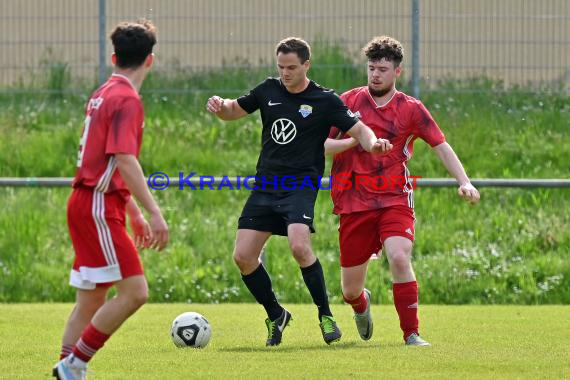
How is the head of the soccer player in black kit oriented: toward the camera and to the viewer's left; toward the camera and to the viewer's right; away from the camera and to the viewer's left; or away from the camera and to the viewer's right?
toward the camera and to the viewer's left

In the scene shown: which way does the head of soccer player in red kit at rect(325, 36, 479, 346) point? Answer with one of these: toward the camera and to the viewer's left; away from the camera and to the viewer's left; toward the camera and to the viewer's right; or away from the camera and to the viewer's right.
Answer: toward the camera and to the viewer's left

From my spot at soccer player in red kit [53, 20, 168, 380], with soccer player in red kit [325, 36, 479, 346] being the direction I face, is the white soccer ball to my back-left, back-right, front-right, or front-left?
front-left

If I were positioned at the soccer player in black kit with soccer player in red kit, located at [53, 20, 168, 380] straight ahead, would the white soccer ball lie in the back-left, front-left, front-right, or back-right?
front-right

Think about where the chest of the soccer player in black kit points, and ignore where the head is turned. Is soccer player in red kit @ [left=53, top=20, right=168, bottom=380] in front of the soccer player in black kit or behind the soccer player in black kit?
in front

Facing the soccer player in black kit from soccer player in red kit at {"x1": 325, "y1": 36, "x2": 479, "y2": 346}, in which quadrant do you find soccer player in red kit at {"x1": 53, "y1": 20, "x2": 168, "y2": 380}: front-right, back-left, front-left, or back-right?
front-left

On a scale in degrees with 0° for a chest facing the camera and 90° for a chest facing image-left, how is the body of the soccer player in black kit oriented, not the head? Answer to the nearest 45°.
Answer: approximately 0°
